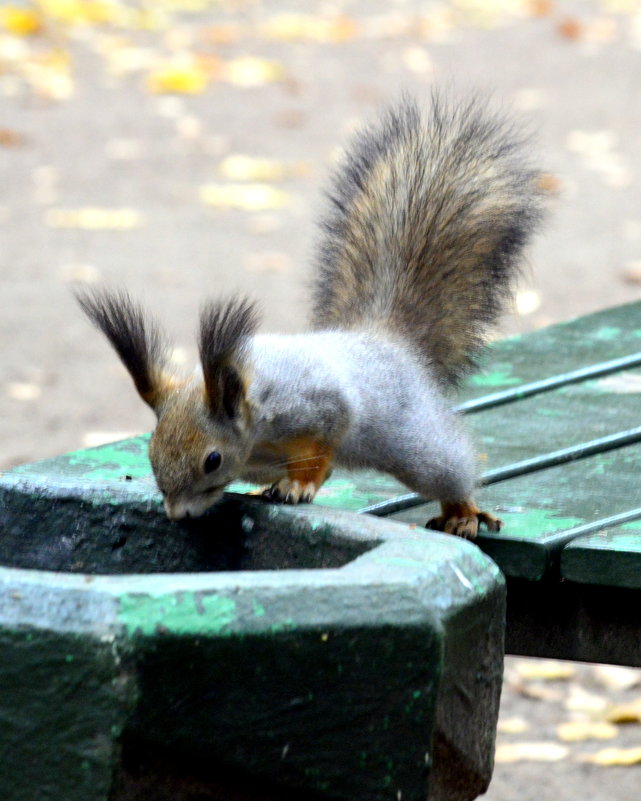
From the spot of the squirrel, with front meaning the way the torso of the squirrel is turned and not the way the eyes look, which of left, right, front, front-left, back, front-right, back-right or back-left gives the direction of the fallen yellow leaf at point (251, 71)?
back-right

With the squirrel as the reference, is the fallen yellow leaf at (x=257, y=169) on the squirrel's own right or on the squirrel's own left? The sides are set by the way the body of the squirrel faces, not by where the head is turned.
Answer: on the squirrel's own right

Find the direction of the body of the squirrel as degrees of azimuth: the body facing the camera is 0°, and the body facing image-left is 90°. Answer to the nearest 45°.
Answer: approximately 45°

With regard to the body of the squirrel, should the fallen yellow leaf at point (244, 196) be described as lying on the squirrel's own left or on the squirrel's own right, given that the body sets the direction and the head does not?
on the squirrel's own right
